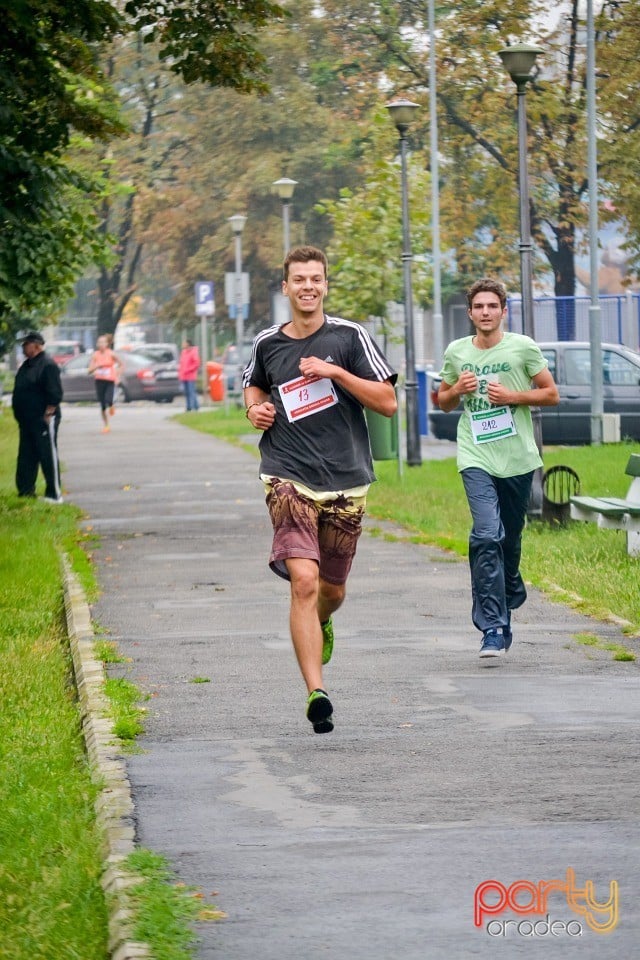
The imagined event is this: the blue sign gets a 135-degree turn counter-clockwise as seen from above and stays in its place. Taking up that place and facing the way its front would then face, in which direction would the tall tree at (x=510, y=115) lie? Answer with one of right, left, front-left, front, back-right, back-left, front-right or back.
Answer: front-right

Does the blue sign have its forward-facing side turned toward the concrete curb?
yes

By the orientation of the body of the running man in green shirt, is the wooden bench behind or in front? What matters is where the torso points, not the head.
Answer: behind

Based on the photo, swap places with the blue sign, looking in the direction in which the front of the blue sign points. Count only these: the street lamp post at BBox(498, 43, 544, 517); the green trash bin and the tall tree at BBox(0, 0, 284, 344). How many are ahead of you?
3

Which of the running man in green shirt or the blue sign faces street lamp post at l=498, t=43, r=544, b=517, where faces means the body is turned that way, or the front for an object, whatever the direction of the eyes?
the blue sign

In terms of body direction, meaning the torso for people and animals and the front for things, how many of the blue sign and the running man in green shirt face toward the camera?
2

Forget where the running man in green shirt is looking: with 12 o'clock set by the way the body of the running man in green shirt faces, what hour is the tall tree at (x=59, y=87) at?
The tall tree is roughly at 5 o'clock from the running man in green shirt.

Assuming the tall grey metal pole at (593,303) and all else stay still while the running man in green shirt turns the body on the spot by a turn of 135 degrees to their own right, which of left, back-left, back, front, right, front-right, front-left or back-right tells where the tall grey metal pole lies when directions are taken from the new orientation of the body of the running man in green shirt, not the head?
front-right

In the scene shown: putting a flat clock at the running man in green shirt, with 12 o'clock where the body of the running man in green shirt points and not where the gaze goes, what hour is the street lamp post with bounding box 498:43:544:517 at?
The street lamp post is roughly at 6 o'clock from the running man in green shirt.

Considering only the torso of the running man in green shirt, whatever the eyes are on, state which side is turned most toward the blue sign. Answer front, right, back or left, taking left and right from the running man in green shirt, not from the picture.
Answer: back

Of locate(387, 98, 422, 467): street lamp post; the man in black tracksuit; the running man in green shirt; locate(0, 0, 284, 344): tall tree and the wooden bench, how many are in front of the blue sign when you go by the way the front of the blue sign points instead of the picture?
5
